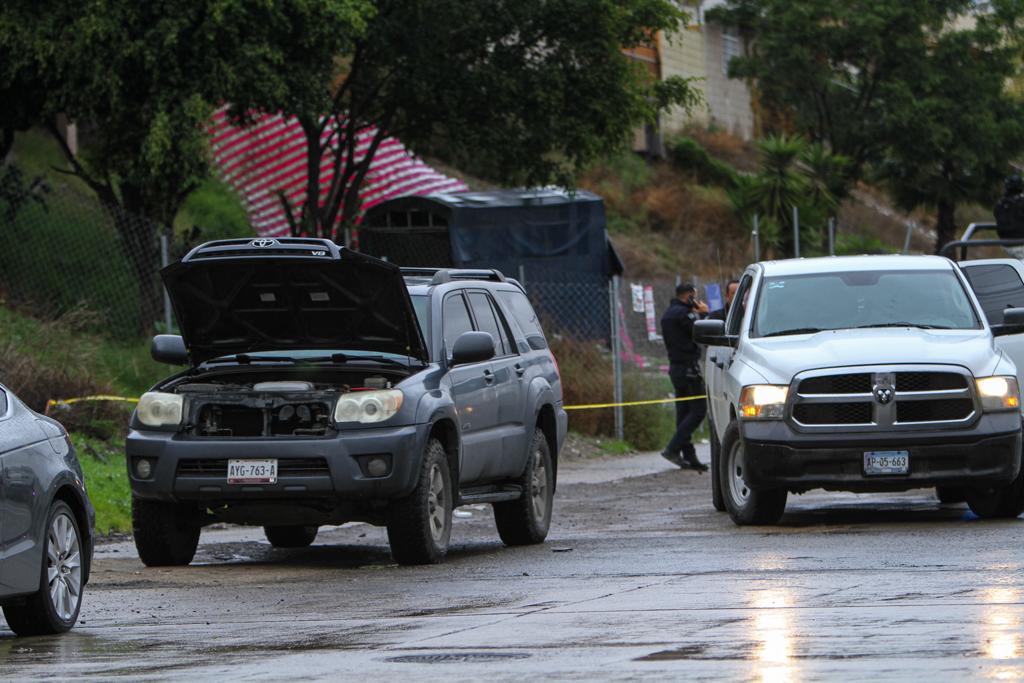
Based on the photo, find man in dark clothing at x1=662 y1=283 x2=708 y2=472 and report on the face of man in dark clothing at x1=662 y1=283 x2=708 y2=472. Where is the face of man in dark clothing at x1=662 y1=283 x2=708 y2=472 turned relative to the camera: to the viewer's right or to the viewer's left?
to the viewer's right

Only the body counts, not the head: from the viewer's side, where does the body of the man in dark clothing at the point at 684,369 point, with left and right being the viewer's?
facing to the right of the viewer

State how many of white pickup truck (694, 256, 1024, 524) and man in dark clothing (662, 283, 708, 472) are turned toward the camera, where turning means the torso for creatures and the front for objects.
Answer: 1

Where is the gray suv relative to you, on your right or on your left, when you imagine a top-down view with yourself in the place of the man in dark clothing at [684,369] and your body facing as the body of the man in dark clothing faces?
on your right

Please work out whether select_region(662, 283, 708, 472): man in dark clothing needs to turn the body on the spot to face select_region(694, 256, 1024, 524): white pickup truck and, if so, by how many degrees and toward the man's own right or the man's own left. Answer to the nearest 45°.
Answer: approximately 90° to the man's own right

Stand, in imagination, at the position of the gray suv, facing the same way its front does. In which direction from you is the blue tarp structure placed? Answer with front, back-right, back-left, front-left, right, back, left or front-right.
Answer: back-right

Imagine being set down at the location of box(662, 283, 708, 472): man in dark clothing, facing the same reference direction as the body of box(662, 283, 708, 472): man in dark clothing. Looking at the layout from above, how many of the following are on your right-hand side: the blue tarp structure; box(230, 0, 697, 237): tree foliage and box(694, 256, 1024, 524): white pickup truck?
1

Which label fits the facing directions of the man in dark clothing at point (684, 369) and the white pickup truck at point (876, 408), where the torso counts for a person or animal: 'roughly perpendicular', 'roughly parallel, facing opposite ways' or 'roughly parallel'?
roughly perpendicular

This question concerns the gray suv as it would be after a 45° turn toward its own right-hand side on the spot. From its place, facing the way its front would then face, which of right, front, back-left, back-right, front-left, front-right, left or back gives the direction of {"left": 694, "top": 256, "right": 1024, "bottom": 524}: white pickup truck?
back

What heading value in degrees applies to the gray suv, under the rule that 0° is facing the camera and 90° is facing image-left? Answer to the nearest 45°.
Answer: approximately 45°
